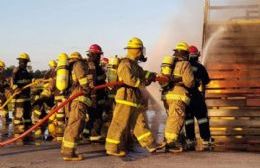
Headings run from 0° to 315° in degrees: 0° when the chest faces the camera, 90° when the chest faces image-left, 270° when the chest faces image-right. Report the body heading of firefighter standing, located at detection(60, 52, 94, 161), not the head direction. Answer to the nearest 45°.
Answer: approximately 270°

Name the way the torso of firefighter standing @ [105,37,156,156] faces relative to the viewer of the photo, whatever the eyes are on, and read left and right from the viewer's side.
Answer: facing to the right of the viewer

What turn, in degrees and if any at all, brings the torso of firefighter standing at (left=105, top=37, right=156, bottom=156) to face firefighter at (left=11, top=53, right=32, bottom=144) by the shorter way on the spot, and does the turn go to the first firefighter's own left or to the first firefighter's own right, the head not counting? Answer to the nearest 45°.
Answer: approximately 135° to the first firefighter's own left

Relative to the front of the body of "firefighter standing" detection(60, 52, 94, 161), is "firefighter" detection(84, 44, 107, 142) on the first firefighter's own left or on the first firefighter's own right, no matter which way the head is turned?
on the first firefighter's own left

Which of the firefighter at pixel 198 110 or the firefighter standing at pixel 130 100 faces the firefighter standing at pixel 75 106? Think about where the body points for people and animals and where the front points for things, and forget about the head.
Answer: the firefighter
